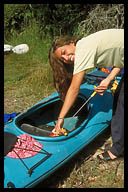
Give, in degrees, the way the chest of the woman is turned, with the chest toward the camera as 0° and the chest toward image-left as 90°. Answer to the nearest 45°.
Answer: approximately 90°

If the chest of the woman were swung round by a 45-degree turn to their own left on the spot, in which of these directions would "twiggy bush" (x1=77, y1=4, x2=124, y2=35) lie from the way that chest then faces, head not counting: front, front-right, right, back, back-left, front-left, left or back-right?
back-right

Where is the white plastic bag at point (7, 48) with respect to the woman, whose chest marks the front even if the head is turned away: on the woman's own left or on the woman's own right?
on the woman's own right
